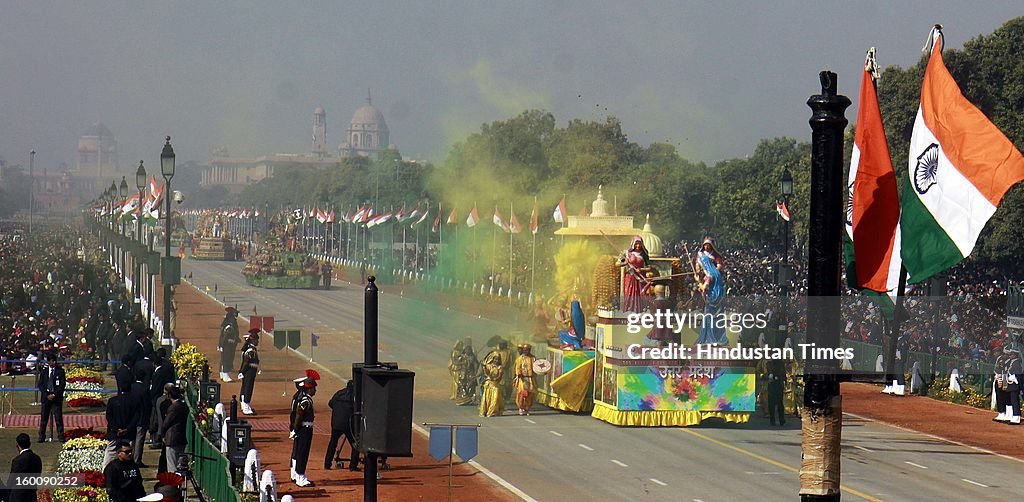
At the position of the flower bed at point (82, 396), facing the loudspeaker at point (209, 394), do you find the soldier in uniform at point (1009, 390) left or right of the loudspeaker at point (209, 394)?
left

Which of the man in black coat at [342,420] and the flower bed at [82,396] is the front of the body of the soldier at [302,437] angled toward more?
the man in black coat

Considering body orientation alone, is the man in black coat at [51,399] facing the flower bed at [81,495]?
yes

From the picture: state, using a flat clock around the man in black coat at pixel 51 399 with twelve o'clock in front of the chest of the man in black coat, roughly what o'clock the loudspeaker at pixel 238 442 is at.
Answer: The loudspeaker is roughly at 11 o'clock from the man in black coat.

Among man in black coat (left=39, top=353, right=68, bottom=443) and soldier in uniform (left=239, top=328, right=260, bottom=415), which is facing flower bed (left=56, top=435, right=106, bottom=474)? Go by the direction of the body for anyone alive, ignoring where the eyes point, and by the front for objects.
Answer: the man in black coat

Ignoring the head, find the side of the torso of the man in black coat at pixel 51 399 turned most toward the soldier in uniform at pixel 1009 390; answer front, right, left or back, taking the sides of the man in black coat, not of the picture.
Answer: left
